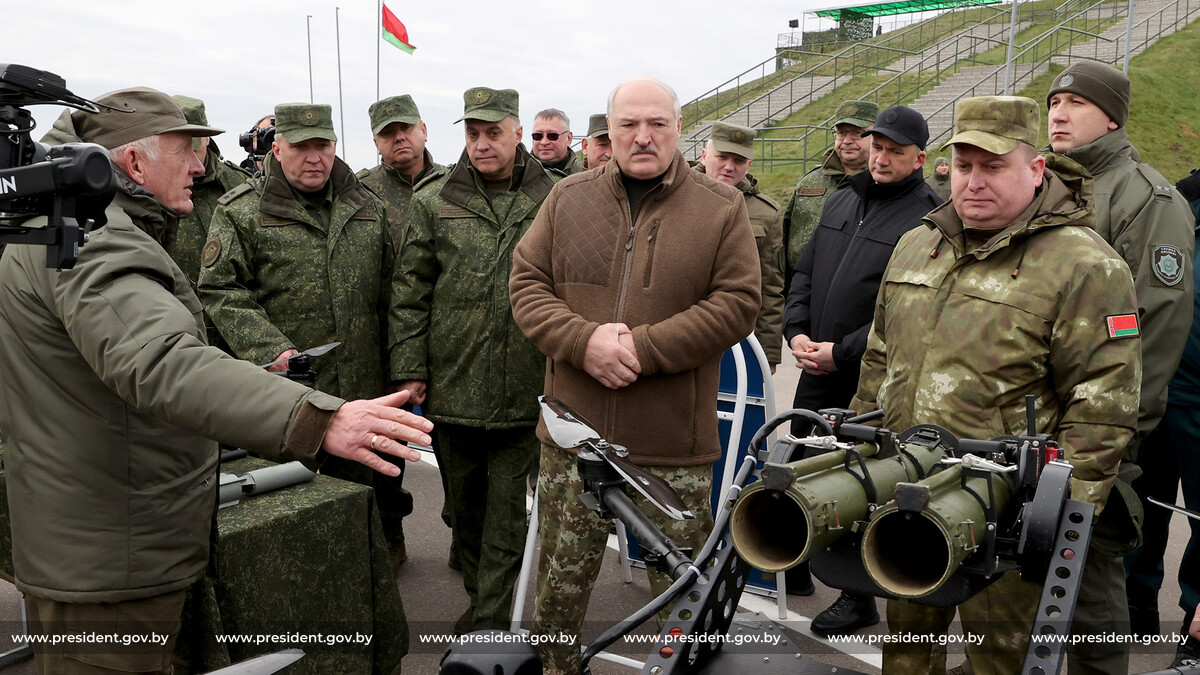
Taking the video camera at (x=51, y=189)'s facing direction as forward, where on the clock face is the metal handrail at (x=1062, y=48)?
The metal handrail is roughly at 11 o'clock from the video camera.

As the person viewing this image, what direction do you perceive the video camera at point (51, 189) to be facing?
facing to the right of the viewer

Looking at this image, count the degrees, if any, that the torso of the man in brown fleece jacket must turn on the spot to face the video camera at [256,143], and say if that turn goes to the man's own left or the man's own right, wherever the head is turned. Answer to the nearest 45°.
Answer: approximately 135° to the man's own right

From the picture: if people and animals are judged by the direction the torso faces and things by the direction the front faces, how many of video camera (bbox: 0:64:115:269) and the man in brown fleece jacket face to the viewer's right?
1

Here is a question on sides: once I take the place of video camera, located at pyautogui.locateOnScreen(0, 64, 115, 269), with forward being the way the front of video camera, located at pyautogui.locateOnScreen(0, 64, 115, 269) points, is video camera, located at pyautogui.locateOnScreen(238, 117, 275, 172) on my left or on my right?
on my left

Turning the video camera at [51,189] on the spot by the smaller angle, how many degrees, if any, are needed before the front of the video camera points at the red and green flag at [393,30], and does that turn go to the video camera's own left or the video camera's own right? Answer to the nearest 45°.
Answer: approximately 90° to the video camera's own left

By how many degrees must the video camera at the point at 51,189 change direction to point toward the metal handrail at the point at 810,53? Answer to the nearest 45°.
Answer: approximately 45° to its left

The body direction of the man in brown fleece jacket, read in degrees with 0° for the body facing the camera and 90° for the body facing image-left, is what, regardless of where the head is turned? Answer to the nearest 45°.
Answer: approximately 0°

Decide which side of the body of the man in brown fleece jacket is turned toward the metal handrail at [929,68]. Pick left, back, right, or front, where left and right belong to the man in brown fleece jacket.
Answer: back
